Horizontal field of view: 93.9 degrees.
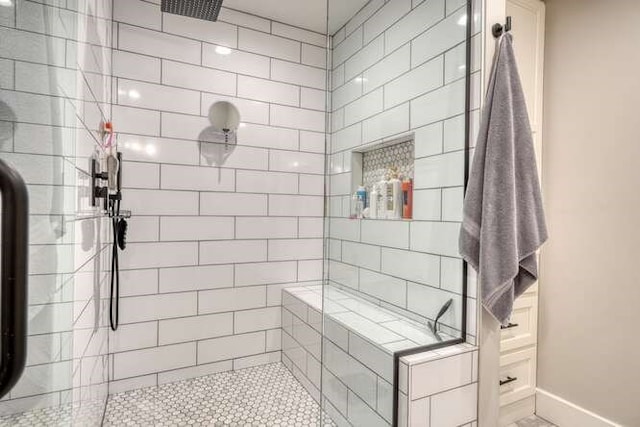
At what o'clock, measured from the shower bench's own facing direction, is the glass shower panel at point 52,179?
The glass shower panel is roughly at 12 o'clock from the shower bench.

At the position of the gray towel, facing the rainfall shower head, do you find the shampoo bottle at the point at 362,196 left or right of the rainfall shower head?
right

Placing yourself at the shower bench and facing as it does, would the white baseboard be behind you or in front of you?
behind

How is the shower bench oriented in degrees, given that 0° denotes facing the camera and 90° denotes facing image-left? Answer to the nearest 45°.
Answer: approximately 45°
